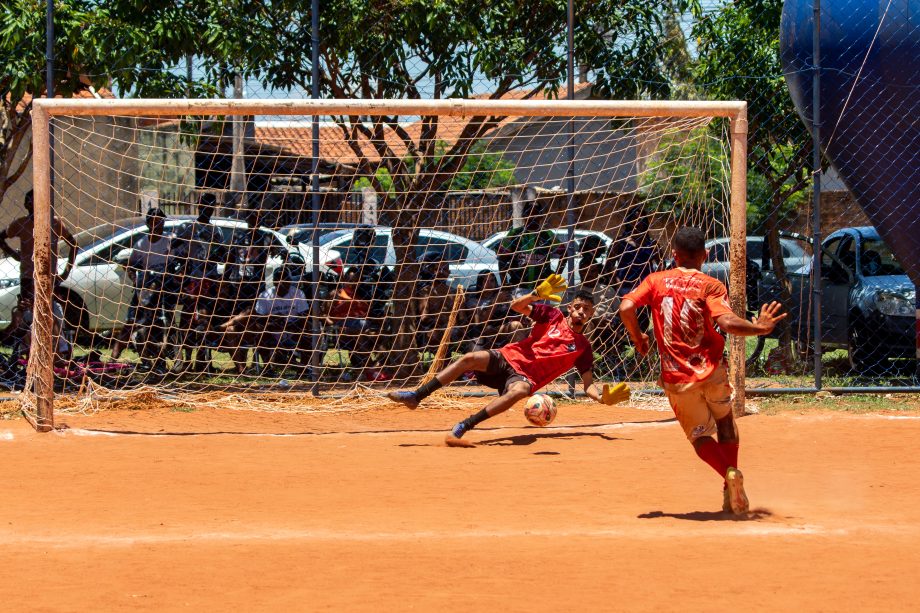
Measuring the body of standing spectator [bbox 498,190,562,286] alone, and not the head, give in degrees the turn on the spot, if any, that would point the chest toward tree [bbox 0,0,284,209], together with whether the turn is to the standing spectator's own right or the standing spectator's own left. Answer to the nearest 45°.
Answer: approximately 90° to the standing spectator's own right

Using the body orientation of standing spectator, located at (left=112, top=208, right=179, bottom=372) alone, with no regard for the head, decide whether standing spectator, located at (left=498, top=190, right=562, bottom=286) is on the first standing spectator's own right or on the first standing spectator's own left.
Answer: on the first standing spectator's own left

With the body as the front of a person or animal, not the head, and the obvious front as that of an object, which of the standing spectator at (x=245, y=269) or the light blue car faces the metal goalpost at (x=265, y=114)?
the standing spectator

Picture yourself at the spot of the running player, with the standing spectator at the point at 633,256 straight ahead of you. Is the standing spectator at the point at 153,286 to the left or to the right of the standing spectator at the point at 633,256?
left

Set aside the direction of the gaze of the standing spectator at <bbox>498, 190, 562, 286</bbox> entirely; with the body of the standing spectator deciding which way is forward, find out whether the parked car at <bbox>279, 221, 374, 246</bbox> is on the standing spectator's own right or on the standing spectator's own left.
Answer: on the standing spectator's own right

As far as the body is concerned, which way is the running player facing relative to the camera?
away from the camera
